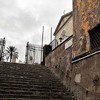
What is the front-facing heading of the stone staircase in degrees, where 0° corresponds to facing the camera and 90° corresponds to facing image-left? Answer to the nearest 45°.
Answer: approximately 0°

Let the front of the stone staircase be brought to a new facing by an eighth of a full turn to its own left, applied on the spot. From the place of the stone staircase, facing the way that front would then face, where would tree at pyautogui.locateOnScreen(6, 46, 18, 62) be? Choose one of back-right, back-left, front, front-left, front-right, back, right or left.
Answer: back-left

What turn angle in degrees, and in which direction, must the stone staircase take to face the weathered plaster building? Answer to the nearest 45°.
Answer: approximately 90° to its left
